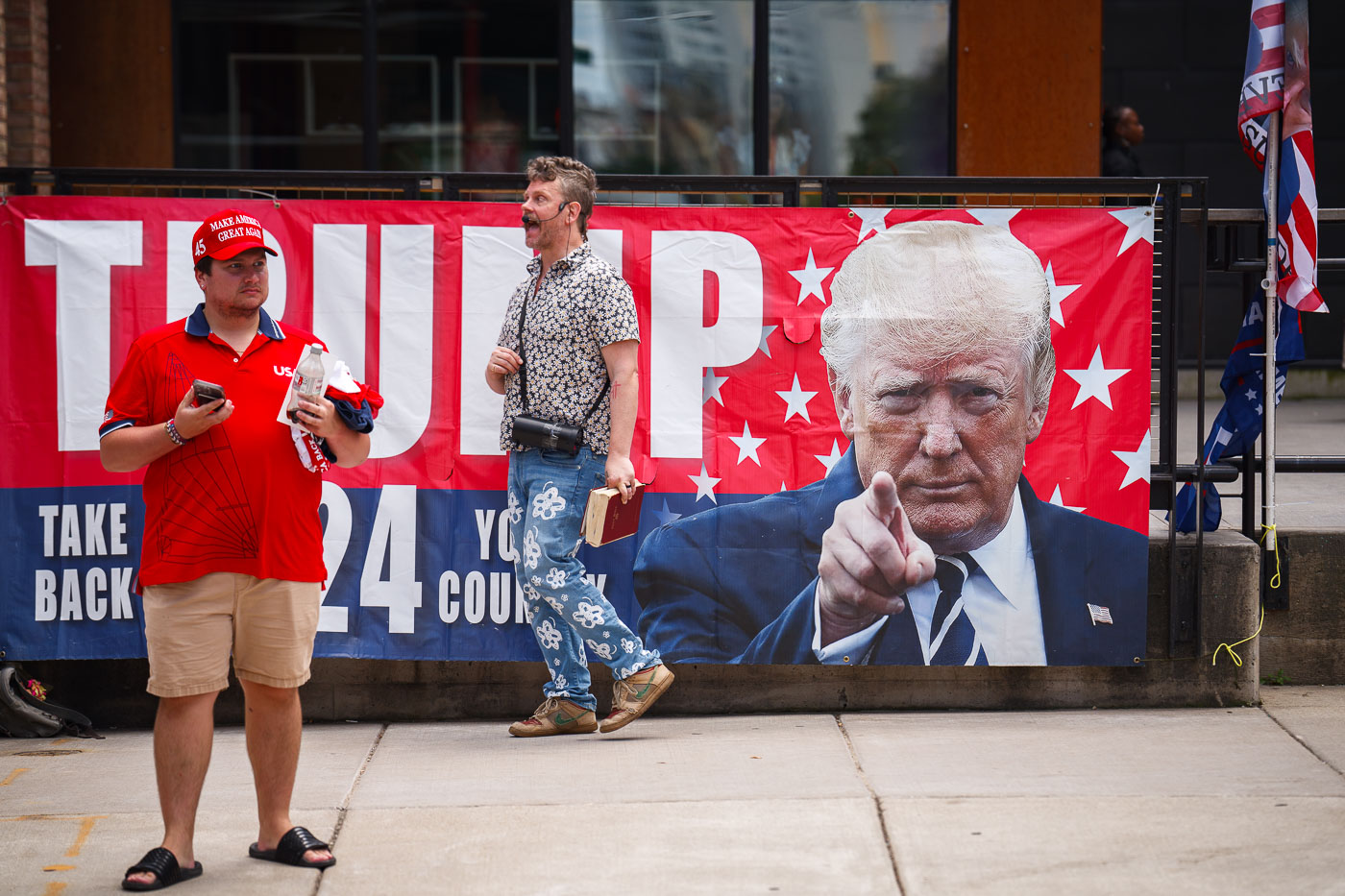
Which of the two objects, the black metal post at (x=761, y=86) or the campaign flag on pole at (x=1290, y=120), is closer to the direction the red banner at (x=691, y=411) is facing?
the campaign flag on pole

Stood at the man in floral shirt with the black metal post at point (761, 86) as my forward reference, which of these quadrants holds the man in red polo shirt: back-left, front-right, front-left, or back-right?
back-left

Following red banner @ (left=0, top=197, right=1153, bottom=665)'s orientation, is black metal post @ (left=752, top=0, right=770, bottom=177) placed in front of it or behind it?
behind

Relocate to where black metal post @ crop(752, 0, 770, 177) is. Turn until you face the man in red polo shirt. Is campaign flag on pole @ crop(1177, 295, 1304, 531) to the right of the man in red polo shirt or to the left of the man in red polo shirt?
left

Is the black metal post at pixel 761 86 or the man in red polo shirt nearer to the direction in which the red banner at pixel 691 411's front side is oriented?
the man in red polo shirt

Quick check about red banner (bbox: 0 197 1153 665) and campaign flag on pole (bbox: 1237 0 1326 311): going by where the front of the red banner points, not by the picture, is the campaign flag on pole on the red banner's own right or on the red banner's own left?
on the red banner's own left

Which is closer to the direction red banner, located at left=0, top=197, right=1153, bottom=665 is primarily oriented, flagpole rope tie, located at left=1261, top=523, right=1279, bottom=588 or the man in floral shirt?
the man in floral shirt

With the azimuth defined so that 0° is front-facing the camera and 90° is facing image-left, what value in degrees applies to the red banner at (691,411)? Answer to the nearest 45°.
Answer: approximately 0°

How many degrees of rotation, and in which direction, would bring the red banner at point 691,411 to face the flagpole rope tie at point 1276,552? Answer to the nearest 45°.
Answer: approximately 90° to its left
